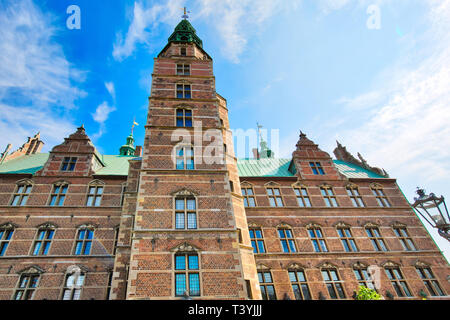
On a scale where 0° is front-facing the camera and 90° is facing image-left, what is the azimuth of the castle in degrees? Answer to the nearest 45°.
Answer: approximately 0°
